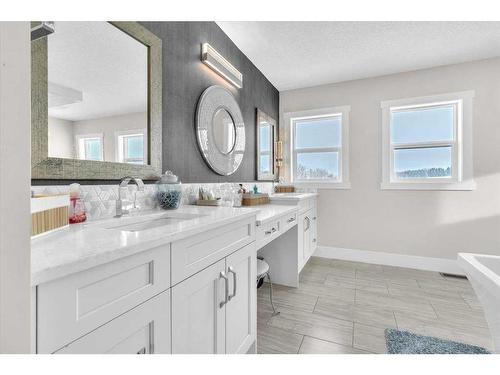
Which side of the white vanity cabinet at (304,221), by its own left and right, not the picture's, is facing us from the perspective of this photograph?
right

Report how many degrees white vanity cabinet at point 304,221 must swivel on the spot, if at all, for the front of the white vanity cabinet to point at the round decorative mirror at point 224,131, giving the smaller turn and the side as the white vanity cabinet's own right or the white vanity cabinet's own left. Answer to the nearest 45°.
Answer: approximately 135° to the white vanity cabinet's own right

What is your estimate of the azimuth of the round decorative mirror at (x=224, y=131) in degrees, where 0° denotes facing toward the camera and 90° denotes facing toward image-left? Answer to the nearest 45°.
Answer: approximately 315°

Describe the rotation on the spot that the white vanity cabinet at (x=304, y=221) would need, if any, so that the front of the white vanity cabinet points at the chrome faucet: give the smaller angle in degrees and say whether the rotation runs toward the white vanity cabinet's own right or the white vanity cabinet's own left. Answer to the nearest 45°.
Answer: approximately 135° to the white vanity cabinet's own right
